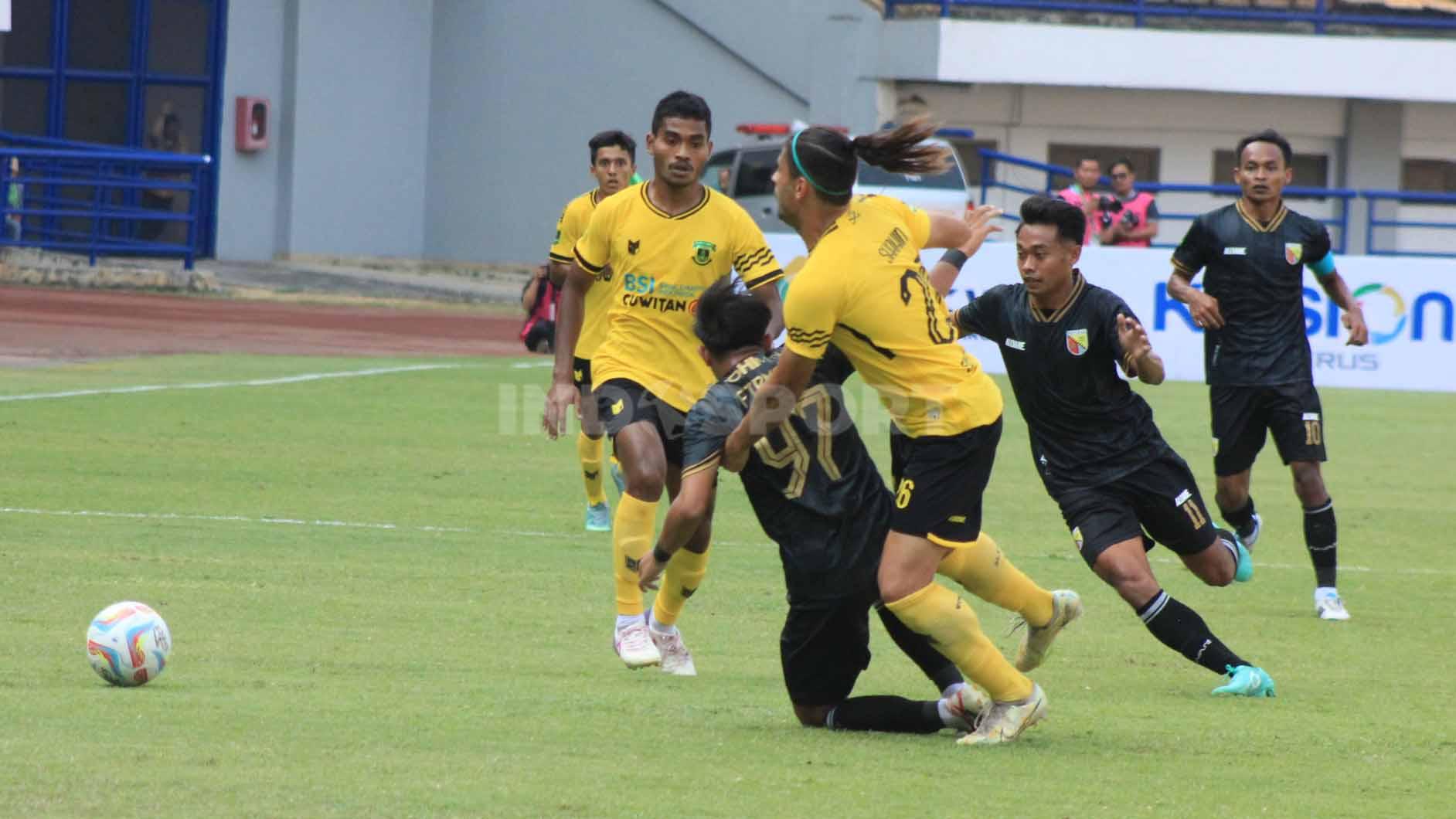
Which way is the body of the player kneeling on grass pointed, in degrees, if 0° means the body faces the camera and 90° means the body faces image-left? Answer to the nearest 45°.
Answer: approximately 135°

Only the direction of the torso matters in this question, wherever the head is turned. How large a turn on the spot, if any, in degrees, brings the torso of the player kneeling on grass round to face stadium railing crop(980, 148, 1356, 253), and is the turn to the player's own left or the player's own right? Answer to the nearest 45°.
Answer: approximately 45° to the player's own right

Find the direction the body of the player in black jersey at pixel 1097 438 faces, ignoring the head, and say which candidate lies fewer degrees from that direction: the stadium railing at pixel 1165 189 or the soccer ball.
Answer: the soccer ball

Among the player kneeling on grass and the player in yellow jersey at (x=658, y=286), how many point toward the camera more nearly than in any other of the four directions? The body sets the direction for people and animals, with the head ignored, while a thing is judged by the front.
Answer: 1

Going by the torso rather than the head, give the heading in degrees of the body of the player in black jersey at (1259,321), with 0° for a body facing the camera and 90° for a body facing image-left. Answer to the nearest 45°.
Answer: approximately 0°

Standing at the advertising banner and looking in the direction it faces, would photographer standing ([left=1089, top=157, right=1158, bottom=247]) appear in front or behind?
behind
